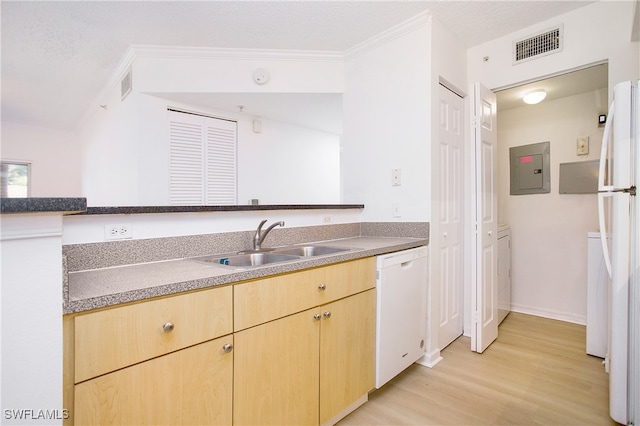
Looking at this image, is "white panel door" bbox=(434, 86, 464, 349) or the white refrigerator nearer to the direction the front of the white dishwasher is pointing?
the white refrigerator

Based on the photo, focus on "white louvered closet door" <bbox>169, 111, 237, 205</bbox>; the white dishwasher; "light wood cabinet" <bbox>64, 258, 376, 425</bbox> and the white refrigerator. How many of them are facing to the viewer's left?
1

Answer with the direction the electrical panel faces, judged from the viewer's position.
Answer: facing the viewer and to the left of the viewer

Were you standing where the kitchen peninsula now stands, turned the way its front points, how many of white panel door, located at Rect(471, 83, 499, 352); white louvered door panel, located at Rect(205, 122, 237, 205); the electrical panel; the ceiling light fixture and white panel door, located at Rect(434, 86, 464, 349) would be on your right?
0

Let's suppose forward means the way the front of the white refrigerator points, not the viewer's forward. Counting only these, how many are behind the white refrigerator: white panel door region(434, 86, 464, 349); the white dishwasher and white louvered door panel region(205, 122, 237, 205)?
0

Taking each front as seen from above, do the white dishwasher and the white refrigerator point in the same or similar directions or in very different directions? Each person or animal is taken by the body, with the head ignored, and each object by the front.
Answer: very different directions

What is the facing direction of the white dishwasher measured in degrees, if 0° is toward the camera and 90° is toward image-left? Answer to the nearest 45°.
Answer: approximately 315°

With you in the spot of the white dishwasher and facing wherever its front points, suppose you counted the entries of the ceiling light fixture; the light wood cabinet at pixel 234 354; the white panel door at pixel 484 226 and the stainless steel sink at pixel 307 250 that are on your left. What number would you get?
2

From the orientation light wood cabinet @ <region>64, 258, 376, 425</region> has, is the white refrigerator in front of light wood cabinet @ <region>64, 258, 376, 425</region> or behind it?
in front

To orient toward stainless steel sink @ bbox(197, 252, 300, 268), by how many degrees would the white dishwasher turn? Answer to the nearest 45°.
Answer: approximately 90° to its right

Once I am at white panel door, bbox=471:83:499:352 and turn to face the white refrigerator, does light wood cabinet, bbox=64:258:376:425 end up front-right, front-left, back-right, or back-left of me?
front-right

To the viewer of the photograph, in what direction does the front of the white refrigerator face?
facing to the left of the viewer

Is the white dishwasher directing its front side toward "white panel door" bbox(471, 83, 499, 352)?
no

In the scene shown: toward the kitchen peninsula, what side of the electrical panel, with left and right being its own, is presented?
front

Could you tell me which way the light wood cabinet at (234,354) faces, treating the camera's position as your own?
facing the viewer and to the right of the viewer
